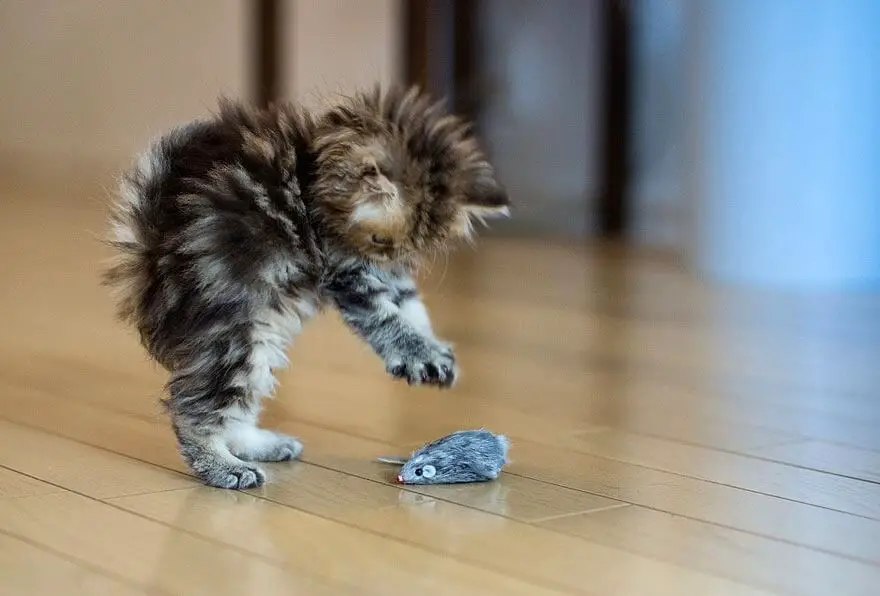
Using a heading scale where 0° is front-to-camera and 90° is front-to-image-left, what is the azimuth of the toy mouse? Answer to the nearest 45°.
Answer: approximately 90°

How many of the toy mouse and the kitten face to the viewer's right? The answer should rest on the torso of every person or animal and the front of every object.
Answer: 1

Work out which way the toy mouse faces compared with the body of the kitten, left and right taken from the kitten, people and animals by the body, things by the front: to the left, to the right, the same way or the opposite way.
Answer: the opposite way

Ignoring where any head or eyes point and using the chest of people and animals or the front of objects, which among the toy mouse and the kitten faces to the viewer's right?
the kitten

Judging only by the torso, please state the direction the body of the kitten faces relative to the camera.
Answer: to the viewer's right
